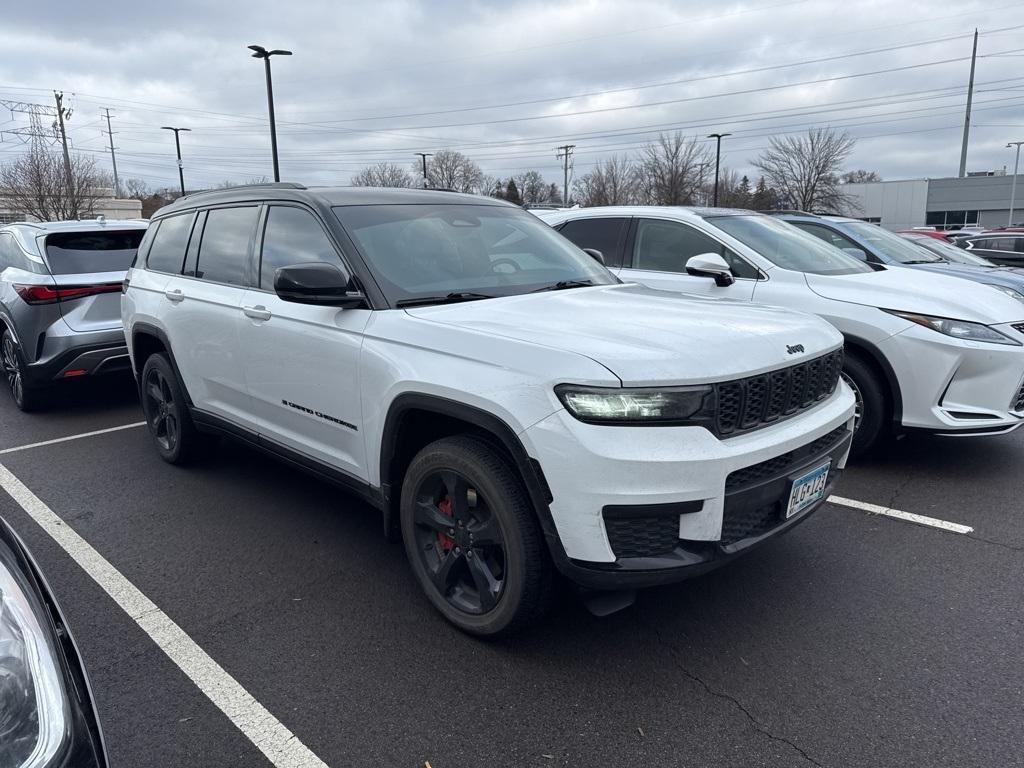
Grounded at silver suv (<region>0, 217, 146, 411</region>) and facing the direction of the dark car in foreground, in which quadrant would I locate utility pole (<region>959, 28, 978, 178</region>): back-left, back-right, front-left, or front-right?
back-left

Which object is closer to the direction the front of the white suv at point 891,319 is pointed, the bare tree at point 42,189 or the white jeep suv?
the white jeep suv

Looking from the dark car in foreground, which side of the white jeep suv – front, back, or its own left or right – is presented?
right

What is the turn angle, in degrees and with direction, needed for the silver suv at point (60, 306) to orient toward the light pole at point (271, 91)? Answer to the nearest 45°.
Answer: approximately 45° to its right

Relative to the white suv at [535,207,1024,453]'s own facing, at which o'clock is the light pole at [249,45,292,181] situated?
The light pole is roughly at 6 o'clock from the white suv.

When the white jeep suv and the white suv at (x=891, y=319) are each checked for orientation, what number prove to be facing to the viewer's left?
0

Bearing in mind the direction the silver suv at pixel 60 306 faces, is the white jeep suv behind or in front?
behind

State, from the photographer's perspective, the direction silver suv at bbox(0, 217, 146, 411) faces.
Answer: facing away from the viewer and to the left of the viewer

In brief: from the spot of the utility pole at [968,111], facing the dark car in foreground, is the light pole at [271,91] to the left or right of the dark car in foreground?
right

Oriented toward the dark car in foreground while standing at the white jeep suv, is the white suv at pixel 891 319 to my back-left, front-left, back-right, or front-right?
back-left

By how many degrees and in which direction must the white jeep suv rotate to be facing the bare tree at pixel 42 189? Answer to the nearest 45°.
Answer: approximately 180°

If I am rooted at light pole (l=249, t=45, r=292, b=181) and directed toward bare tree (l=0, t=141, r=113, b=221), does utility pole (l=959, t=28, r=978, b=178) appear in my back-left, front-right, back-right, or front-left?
back-right

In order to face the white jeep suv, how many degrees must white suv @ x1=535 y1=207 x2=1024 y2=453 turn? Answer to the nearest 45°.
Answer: approximately 90° to its right

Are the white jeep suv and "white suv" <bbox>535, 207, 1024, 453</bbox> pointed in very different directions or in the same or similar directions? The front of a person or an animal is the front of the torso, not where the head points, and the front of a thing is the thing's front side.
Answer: same or similar directions

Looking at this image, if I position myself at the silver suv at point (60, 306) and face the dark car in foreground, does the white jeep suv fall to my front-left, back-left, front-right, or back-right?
front-left
